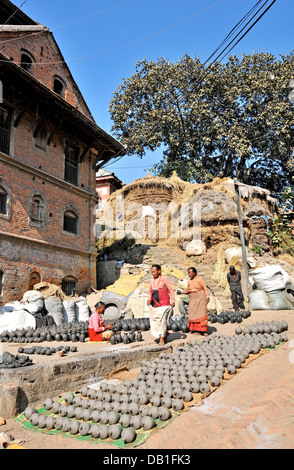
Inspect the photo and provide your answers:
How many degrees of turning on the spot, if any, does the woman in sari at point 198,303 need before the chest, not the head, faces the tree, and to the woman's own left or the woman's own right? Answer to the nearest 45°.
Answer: approximately 135° to the woman's own right

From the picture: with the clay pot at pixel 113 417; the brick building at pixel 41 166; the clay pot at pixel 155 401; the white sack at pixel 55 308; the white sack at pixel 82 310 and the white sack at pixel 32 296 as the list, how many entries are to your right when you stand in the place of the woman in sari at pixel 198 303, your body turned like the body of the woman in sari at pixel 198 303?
4

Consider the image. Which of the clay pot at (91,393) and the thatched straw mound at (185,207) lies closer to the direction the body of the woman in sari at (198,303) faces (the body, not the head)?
the clay pot

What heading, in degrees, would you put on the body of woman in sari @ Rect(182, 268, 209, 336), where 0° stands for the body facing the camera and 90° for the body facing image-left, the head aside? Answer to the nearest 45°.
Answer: approximately 45°

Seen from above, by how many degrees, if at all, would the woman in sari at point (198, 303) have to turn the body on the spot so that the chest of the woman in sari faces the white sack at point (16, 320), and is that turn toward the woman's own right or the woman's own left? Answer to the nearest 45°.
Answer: approximately 45° to the woman's own right
